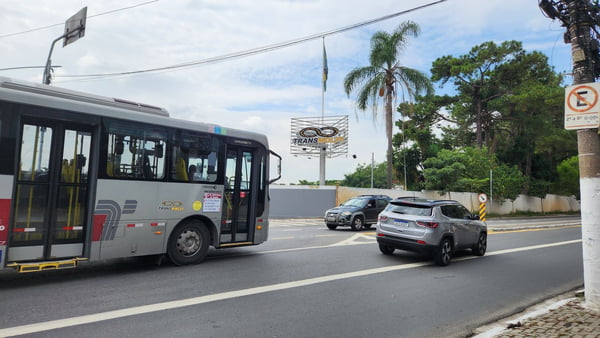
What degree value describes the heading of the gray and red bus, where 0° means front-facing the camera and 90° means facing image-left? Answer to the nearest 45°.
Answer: approximately 225°

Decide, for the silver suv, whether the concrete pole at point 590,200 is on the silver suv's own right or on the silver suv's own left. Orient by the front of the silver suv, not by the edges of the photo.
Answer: on the silver suv's own right

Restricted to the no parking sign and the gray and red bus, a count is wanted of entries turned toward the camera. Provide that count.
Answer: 1

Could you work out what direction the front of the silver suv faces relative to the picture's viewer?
facing away from the viewer and to the right of the viewer

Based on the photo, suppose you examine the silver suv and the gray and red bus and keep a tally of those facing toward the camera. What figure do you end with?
0

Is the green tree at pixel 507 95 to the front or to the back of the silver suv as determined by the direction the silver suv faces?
to the front

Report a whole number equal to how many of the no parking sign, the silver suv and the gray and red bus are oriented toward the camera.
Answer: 1

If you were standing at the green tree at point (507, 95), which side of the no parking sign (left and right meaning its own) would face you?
back
